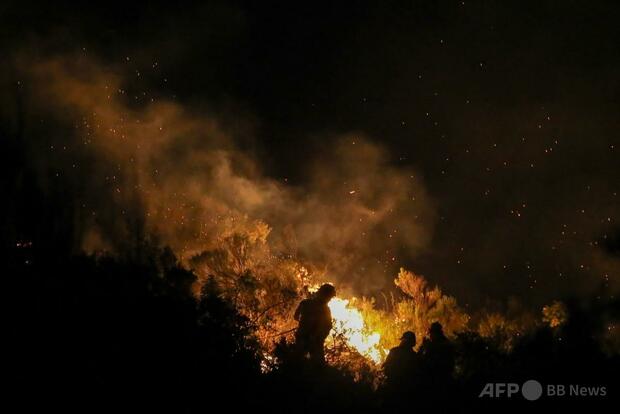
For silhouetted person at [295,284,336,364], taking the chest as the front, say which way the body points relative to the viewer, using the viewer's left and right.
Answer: facing to the right of the viewer

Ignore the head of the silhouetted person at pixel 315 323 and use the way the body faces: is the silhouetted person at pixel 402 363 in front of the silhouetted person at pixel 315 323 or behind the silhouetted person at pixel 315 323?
in front

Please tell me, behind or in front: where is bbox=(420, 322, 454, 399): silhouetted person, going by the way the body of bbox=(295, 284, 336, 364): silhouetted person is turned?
in front
